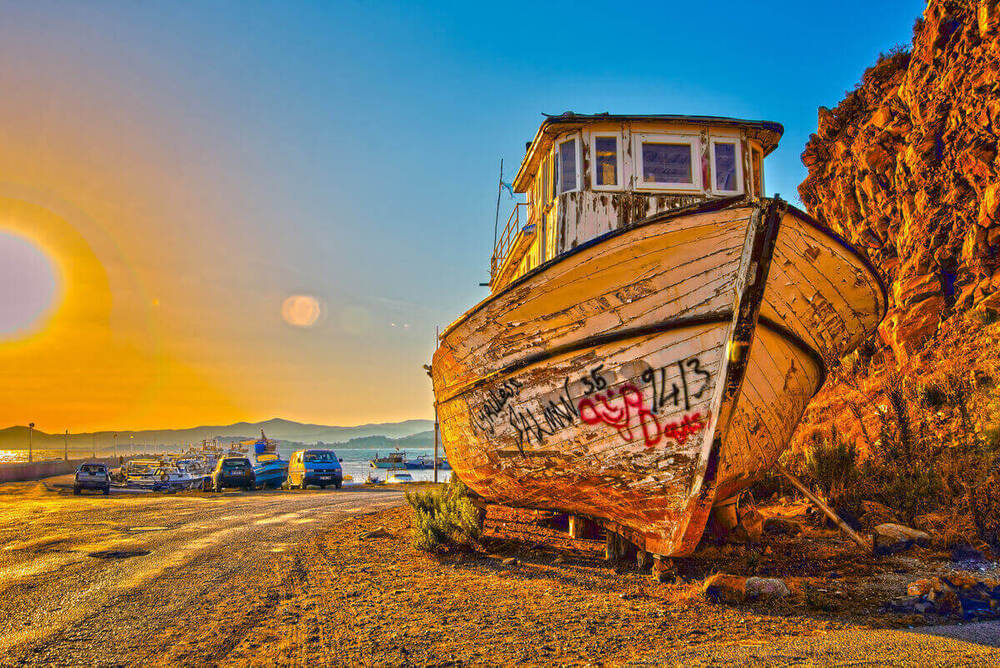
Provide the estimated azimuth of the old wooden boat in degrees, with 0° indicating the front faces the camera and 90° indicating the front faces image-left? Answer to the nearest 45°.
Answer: approximately 315°

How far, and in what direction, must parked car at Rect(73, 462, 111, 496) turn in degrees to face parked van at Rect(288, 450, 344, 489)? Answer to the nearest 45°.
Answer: approximately 90° to its right

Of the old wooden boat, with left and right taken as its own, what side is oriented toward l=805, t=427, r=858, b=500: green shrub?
left

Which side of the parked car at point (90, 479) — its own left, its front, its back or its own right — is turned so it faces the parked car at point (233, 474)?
right

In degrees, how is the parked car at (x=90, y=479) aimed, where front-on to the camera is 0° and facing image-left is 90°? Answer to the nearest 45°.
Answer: approximately 180°

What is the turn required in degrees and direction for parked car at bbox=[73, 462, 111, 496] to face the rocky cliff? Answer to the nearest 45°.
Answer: approximately 135° to its right

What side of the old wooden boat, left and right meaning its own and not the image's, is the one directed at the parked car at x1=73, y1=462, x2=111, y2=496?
back

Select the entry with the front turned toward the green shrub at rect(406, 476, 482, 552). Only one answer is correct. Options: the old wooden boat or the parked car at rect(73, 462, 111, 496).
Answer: the parked car

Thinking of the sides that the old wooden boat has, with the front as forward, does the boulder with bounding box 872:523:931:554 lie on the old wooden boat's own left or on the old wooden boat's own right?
on the old wooden boat's own left
